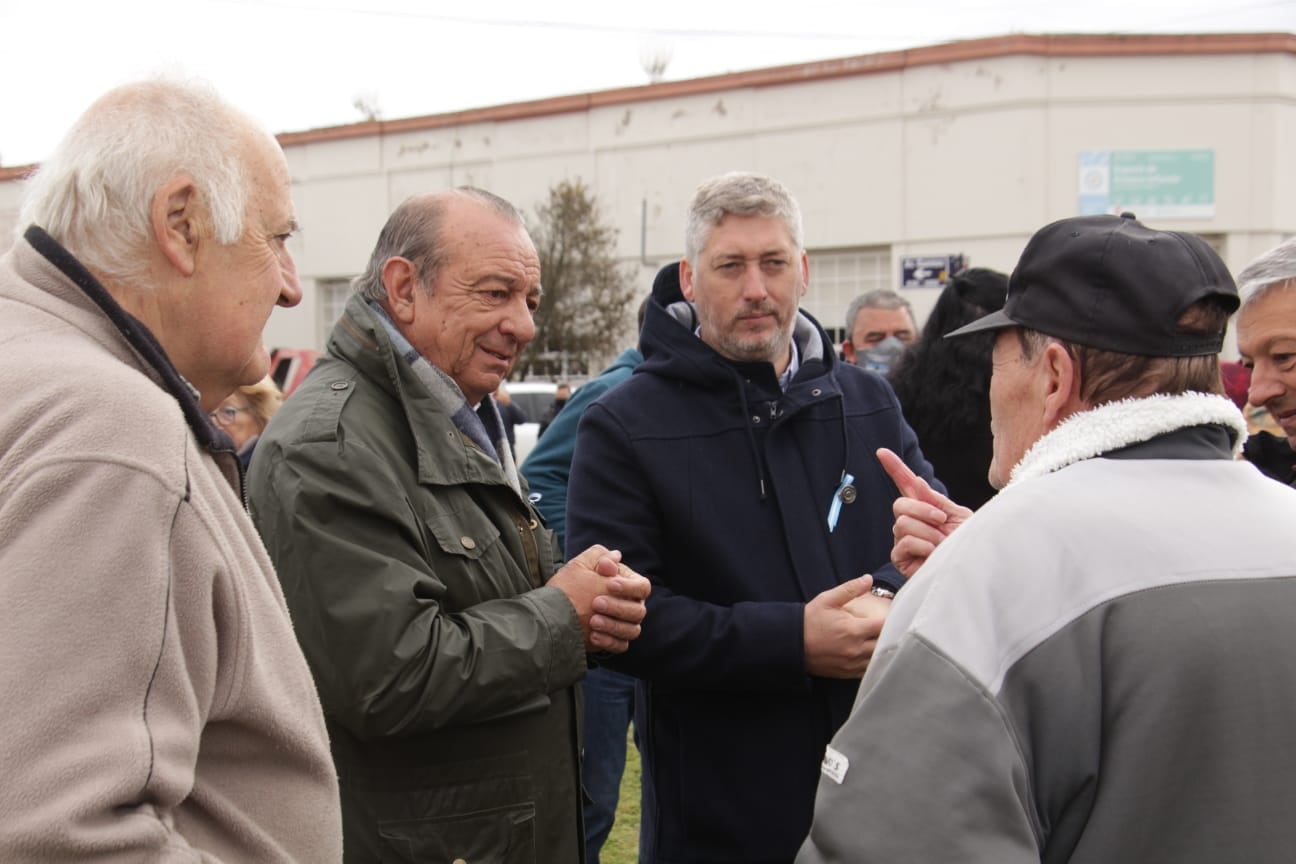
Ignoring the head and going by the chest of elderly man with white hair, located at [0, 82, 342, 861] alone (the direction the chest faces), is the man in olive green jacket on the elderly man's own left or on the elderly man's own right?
on the elderly man's own left

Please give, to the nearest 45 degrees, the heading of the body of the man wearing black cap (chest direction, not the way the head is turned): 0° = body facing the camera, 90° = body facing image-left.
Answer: approximately 135°

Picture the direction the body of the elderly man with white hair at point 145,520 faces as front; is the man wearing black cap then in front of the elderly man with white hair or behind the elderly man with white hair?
in front

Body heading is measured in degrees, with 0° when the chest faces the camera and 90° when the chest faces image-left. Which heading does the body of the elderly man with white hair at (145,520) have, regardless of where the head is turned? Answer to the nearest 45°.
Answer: approximately 270°

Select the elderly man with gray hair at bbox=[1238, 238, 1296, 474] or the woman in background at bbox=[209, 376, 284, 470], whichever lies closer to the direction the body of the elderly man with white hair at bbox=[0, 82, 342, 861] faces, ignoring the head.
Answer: the elderly man with gray hair

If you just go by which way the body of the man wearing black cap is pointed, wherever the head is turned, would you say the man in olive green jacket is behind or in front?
in front

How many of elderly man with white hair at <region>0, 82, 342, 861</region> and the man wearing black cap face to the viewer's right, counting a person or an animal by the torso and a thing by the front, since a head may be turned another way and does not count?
1

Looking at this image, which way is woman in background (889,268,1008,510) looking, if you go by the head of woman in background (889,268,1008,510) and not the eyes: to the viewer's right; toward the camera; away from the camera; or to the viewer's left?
away from the camera

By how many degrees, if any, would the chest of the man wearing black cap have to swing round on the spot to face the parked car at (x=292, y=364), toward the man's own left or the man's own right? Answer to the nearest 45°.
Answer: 0° — they already face it

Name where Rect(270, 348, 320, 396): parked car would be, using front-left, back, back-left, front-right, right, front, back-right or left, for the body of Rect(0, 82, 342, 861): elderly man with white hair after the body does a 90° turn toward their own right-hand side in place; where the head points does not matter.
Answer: back

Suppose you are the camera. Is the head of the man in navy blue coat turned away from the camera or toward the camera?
toward the camera

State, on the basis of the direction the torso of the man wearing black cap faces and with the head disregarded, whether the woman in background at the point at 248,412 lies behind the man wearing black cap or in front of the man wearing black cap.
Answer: in front

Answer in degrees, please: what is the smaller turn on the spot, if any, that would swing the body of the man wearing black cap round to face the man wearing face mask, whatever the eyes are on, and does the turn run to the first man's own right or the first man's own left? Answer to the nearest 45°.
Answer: approximately 45° to the first man's own right

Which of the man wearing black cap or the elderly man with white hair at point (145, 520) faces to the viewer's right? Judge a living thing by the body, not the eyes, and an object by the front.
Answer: the elderly man with white hair
